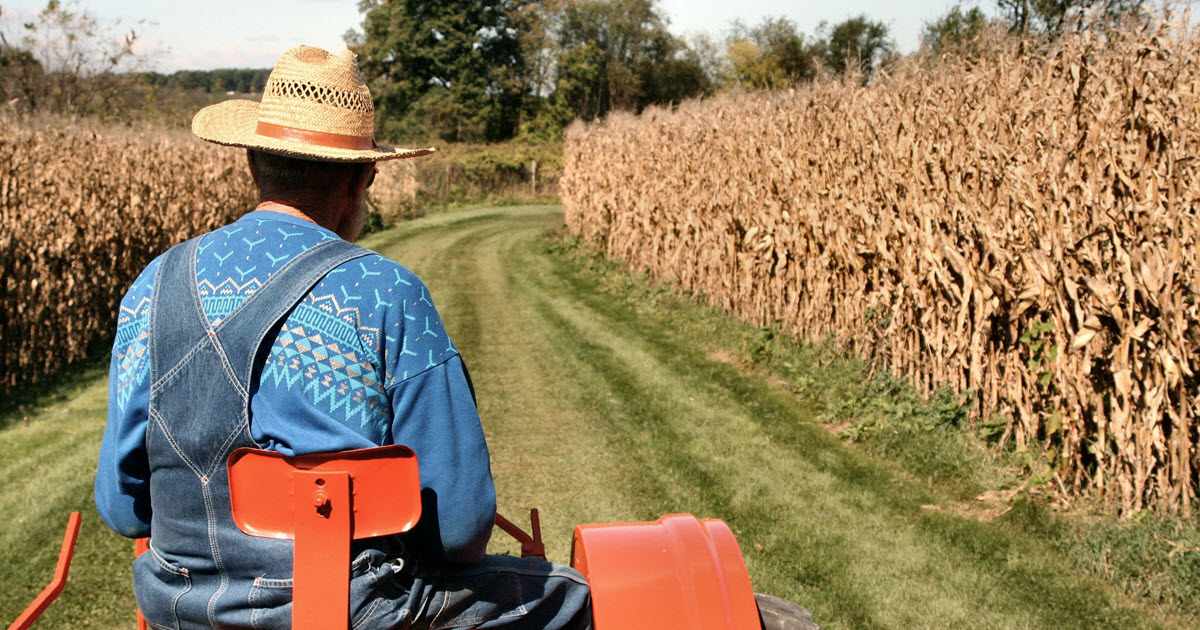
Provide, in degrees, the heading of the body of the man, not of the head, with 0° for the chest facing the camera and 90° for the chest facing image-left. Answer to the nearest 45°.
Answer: approximately 225°

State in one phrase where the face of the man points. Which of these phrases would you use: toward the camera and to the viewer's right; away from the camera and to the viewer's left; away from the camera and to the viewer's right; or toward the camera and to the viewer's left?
away from the camera and to the viewer's right

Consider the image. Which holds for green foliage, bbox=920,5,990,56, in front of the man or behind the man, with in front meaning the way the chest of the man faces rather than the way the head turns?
in front
